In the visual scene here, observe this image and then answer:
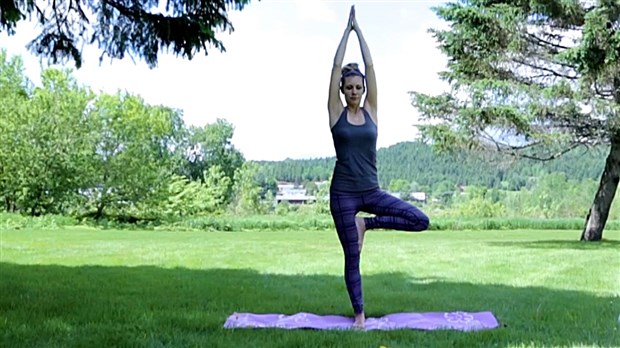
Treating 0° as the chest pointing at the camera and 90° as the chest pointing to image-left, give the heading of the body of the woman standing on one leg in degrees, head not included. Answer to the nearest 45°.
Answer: approximately 0°

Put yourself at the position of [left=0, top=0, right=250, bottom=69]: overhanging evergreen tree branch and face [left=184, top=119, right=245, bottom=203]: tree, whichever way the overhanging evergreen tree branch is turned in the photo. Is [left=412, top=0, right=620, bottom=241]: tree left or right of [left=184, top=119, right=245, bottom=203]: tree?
right

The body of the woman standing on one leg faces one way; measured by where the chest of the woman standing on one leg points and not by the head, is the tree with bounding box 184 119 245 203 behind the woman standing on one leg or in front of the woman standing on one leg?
behind

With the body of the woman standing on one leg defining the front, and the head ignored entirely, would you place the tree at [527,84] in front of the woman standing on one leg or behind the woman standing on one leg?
behind

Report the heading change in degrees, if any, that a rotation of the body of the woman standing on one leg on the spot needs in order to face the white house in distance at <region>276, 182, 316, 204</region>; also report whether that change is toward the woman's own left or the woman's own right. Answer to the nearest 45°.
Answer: approximately 180°
